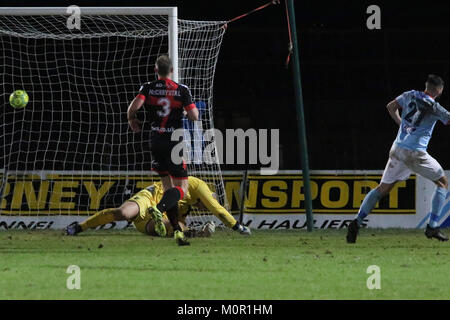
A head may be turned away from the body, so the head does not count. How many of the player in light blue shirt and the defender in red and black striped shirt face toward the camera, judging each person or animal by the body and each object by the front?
0

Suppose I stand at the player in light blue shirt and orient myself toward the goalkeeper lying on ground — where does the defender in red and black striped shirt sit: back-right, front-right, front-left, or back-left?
front-left

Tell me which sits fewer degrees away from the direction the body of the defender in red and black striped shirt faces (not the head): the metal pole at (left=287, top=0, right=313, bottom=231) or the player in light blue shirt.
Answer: the metal pole

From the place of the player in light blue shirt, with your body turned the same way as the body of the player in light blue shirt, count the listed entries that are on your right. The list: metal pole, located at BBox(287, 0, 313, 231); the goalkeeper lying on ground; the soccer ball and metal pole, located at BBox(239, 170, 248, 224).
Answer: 0

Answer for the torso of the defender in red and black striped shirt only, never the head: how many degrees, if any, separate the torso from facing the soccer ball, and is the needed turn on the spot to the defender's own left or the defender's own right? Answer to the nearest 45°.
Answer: approximately 45° to the defender's own left

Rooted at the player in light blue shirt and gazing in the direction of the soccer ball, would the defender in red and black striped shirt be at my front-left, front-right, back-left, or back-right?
front-left

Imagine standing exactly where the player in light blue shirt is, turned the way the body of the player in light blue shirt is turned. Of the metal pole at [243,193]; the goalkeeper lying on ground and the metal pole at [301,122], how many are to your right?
0

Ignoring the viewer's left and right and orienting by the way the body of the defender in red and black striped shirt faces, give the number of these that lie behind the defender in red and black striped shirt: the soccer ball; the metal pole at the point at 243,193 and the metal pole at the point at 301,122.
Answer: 0

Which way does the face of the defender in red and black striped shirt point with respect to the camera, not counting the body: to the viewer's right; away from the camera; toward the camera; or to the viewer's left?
away from the camera

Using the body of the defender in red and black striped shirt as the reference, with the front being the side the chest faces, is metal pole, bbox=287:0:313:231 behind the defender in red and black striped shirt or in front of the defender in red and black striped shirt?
in front

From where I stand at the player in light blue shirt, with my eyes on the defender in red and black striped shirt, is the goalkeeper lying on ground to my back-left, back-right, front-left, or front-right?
front-right

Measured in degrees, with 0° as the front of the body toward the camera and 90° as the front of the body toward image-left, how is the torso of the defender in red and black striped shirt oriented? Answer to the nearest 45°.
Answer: approximately 180°

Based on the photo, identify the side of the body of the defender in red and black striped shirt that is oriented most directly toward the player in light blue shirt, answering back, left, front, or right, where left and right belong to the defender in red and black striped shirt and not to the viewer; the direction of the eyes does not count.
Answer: right
